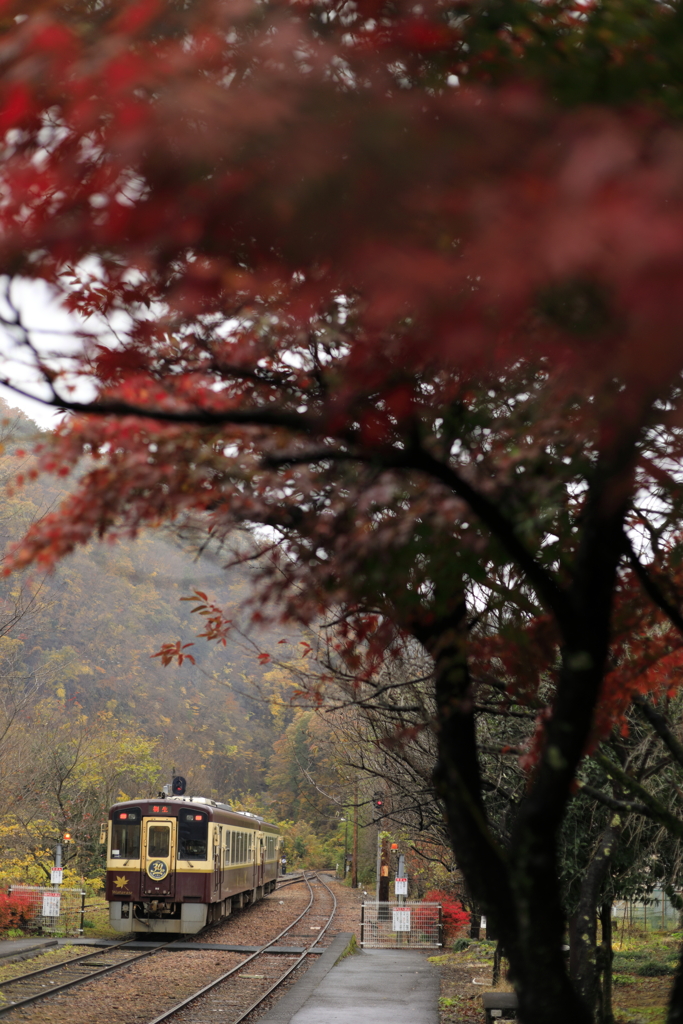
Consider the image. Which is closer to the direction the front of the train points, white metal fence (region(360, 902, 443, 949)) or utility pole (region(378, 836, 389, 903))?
the white metal fence

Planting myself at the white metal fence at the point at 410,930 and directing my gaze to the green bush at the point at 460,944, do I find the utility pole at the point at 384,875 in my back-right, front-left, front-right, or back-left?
back-left

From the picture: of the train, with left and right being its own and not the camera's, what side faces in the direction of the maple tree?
front

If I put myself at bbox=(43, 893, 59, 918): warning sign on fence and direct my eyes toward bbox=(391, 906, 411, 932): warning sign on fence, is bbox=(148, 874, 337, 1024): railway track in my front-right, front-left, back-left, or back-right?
front-right

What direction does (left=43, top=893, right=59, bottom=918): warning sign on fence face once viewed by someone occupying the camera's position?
facing the viewer

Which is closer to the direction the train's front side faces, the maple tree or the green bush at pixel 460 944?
the maple tree

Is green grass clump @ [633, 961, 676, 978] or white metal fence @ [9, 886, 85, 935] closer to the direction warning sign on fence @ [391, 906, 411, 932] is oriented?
the green grass clump

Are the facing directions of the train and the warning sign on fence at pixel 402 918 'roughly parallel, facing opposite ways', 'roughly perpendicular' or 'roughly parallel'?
roughly parallel

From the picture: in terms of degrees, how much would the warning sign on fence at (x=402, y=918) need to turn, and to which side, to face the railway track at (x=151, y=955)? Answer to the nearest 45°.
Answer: approximately 45° to its right

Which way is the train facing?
toward the camera

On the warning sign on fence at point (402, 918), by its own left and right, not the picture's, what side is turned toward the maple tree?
front

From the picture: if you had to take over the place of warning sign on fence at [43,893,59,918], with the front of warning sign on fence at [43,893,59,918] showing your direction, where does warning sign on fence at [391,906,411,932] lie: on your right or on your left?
on your left

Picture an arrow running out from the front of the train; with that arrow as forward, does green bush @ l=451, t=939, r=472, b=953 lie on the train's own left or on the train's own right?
on the train's own left

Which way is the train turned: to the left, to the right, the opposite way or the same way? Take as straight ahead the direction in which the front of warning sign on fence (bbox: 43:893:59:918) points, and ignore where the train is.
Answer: the same way

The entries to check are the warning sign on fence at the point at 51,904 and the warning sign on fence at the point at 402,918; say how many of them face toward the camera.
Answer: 2
